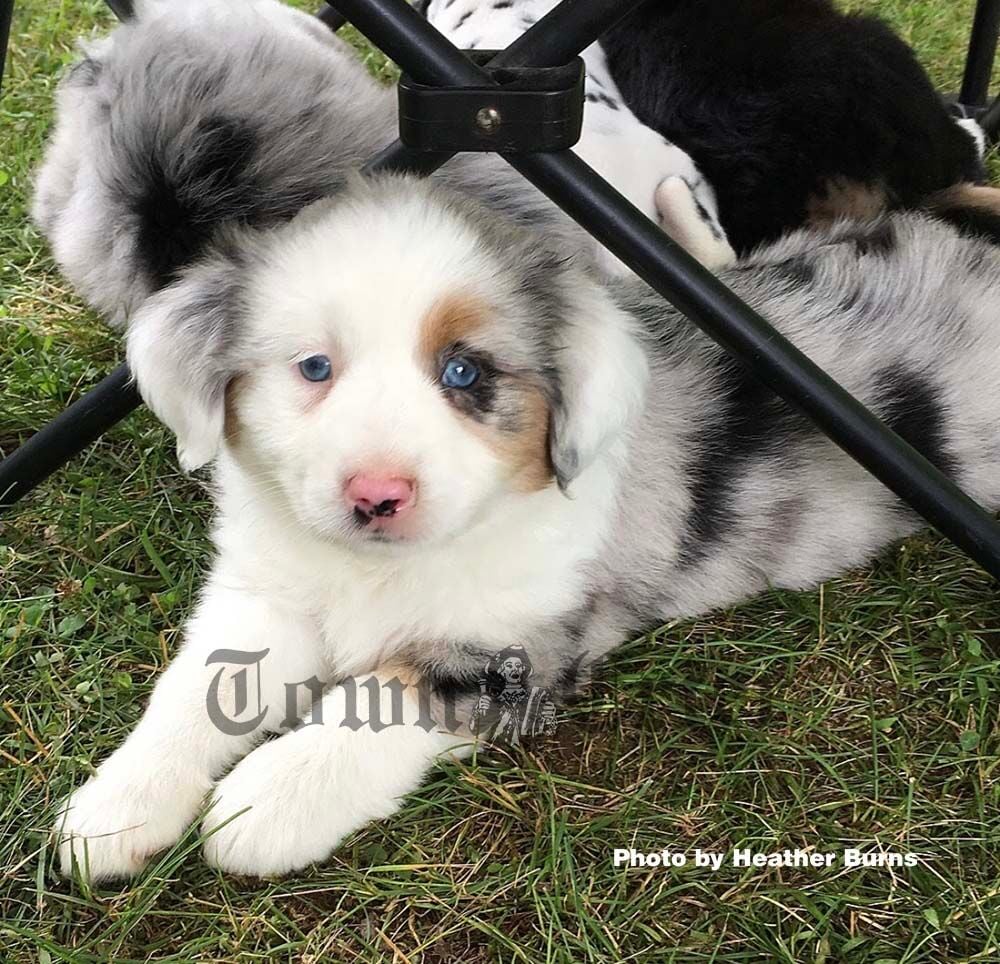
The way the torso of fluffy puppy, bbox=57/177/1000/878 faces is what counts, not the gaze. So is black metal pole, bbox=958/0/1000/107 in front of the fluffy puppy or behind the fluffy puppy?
behind

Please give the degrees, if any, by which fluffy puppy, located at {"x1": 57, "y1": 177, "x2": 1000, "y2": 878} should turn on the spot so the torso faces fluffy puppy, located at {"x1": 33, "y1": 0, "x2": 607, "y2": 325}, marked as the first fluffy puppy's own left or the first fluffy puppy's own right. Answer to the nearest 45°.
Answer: approximately 90° to the first fluffy puppy's own right

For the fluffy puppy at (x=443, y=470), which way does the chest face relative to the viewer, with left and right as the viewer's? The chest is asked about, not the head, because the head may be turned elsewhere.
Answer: facing the viewer and to the left of the viewer

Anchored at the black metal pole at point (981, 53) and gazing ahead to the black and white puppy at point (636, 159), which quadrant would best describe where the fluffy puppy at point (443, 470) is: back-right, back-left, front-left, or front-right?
front-left

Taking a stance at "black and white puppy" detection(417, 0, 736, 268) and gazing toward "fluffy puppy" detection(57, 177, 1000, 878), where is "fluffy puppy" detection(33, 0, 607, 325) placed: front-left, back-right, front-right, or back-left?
front-right

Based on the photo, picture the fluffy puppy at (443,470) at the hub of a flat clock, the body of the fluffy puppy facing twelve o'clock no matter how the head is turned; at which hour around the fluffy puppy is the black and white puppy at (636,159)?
The black and white puppy is roughly at 5 o'clock from the fluffy puppy.
